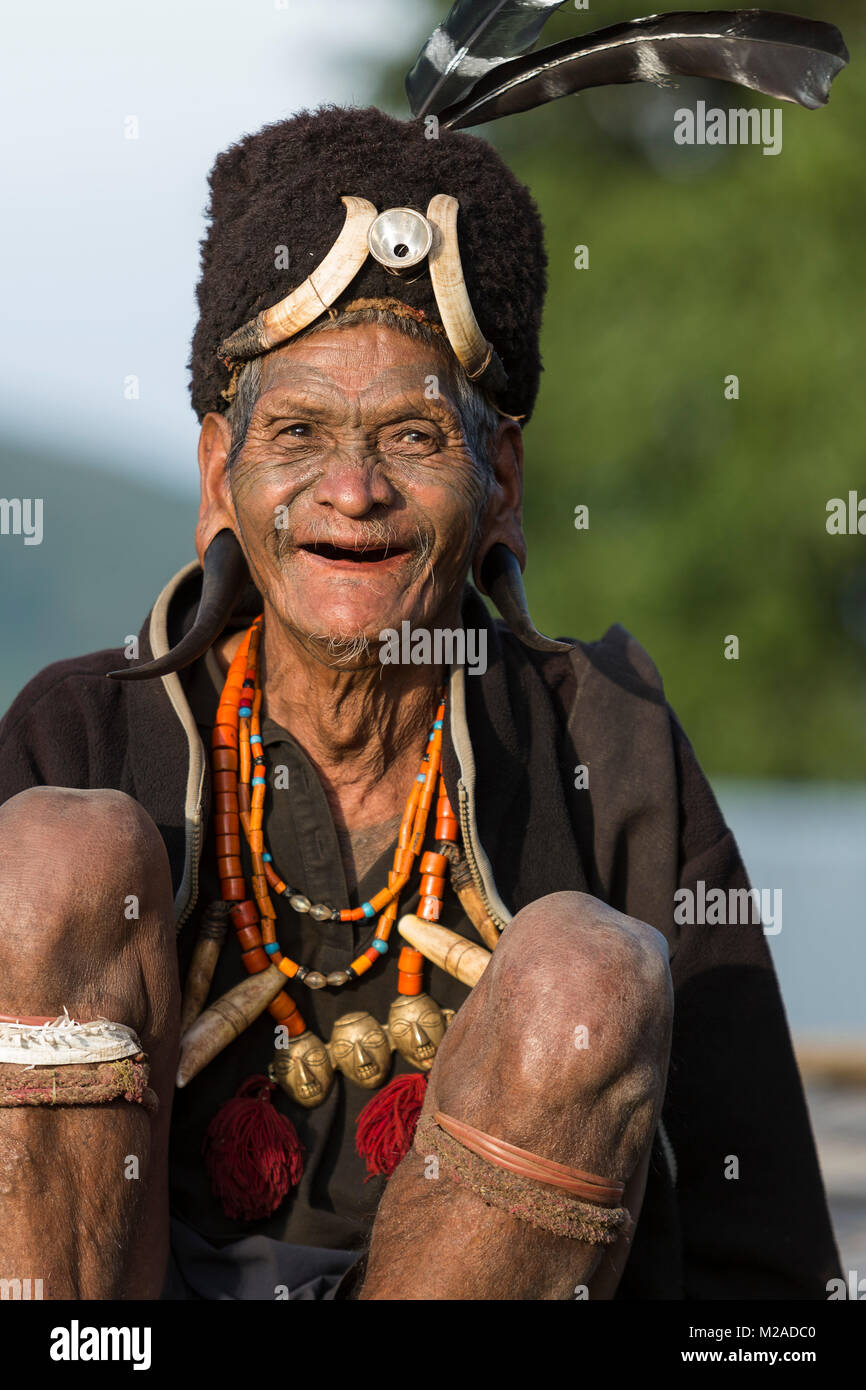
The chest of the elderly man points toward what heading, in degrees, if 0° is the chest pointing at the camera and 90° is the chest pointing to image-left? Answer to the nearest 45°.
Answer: approximately 0°
